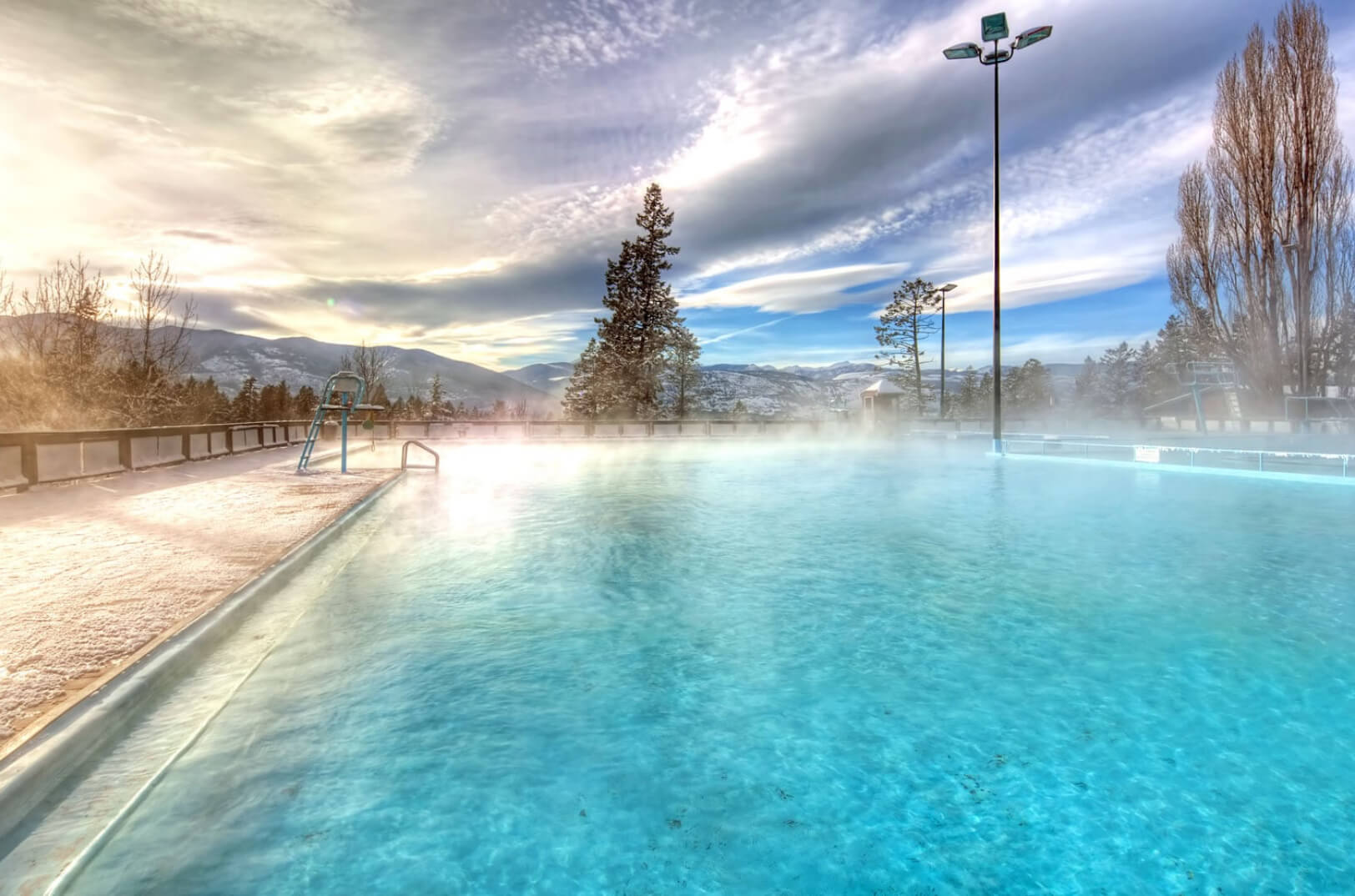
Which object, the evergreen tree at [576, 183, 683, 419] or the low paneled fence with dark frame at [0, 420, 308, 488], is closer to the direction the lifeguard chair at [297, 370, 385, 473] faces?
the evergreen tree

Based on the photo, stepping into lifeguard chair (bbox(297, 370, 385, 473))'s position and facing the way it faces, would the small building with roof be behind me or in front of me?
in front

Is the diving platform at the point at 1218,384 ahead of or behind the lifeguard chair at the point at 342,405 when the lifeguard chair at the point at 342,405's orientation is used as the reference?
ahead

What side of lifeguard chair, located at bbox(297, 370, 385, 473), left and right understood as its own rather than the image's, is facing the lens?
right

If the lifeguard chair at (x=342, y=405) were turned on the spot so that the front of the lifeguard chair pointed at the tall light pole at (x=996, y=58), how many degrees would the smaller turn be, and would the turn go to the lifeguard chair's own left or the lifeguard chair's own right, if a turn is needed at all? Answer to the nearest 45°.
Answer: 0° — it already faces it

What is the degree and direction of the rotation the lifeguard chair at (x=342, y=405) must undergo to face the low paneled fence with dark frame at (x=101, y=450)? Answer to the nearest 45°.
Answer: approximately 135° to its right

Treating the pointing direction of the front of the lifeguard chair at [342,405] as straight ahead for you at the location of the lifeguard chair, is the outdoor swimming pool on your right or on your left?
on your right

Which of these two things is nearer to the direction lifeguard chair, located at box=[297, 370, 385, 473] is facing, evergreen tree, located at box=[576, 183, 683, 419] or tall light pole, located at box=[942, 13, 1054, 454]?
the tall light pole

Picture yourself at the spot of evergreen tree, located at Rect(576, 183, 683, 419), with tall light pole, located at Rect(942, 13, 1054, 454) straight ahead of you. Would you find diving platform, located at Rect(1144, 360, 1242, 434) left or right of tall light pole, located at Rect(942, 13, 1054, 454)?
left

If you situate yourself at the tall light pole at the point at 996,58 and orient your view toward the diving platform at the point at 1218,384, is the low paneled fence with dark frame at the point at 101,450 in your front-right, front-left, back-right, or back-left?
back-left
